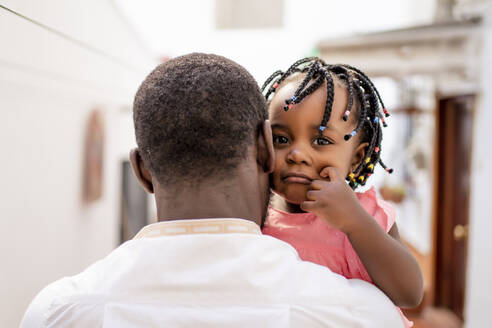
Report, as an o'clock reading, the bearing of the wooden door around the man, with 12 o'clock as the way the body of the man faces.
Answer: The wooden door is roughly at 1 o'clock from the man.

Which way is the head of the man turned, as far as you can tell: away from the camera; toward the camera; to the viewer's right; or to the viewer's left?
away from the camera

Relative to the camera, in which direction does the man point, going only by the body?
away from the camera
